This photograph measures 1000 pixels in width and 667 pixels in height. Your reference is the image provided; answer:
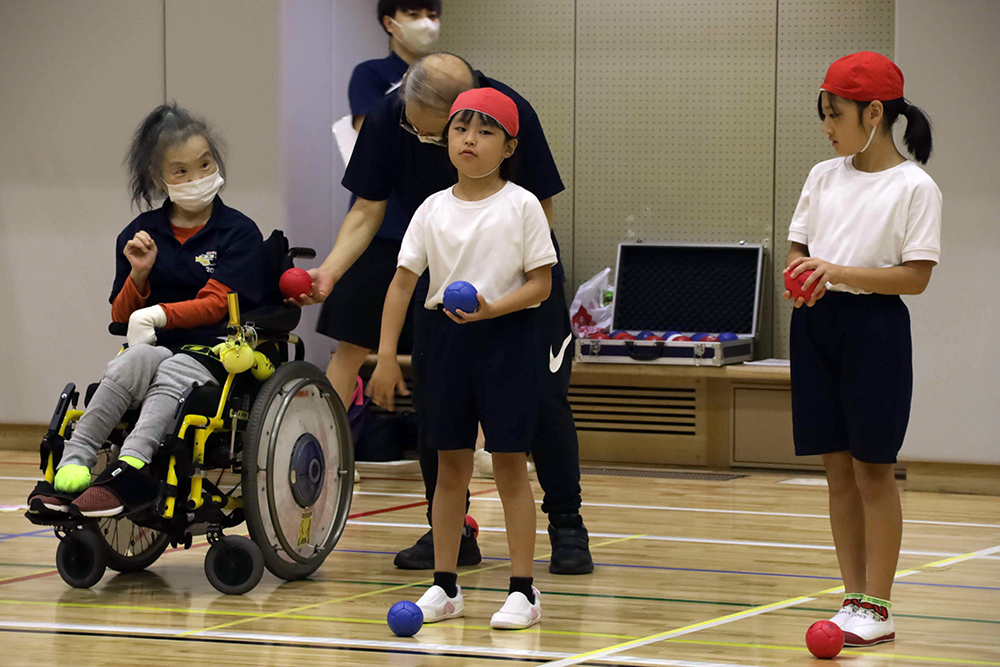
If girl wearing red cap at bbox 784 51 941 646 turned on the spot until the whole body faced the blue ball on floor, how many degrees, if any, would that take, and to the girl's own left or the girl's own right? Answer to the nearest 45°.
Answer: approximately 45° to the girl's own right

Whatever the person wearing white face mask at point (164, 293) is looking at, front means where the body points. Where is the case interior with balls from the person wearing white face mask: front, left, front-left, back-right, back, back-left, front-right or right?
back

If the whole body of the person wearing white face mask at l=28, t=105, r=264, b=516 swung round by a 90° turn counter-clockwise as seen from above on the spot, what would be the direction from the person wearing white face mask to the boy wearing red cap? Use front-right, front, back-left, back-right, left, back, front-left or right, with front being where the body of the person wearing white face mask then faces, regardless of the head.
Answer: front

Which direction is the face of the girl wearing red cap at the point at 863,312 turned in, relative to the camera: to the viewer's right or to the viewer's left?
to the viewer's left

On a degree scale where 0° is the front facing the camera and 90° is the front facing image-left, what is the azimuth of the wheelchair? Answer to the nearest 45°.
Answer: approximately 45°

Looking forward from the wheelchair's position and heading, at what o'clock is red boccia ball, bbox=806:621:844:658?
The red boccia ball is roughly at 9 o'clock from the wheelchair.

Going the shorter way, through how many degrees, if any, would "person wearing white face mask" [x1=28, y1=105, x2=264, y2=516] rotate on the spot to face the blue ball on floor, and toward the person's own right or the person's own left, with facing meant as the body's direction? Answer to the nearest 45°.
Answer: approximately 90° to the person's own left

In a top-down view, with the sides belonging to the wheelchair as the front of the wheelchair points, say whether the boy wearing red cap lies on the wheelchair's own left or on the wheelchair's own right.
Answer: on the wheelchair's own left

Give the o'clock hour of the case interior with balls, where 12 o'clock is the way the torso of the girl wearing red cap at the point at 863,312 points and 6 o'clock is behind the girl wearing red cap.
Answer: The case interior with balls is roughly at 4 o'clock from the girl wearing red cap.

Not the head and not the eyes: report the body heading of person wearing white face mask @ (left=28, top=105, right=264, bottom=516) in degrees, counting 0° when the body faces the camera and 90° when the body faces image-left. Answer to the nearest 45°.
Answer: approximately 45°
